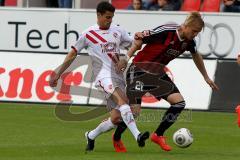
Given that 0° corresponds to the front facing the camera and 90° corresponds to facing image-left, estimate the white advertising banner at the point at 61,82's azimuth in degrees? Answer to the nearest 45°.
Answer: approximately 0°

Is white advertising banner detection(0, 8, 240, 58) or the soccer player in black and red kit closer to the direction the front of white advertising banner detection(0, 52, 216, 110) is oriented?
the soccer player in black and red kit

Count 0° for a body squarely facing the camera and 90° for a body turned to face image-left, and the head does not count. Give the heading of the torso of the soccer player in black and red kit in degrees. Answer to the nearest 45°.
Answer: approximately 315°

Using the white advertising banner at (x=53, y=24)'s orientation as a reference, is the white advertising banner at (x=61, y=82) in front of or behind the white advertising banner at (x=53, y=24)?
in front

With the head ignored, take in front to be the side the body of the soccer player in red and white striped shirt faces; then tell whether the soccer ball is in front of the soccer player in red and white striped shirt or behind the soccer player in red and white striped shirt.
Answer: in front

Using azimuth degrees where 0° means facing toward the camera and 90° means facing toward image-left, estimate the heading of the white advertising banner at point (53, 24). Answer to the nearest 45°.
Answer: approximately 0°

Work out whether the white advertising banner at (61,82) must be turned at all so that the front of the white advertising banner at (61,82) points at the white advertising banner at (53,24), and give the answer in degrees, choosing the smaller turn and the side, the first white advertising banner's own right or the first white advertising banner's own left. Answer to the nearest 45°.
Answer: approximately 180°

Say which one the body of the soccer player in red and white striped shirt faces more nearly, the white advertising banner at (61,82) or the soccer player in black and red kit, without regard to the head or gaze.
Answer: the soccer player in black and red kit

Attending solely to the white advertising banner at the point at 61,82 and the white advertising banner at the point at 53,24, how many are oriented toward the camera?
2

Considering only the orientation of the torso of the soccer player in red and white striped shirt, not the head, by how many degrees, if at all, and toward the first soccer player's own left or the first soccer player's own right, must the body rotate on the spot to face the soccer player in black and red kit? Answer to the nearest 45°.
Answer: approximately 45° to the first soccer player's own left

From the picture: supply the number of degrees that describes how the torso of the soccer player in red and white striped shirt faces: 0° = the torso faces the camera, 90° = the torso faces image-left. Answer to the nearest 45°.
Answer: approximately 315°
